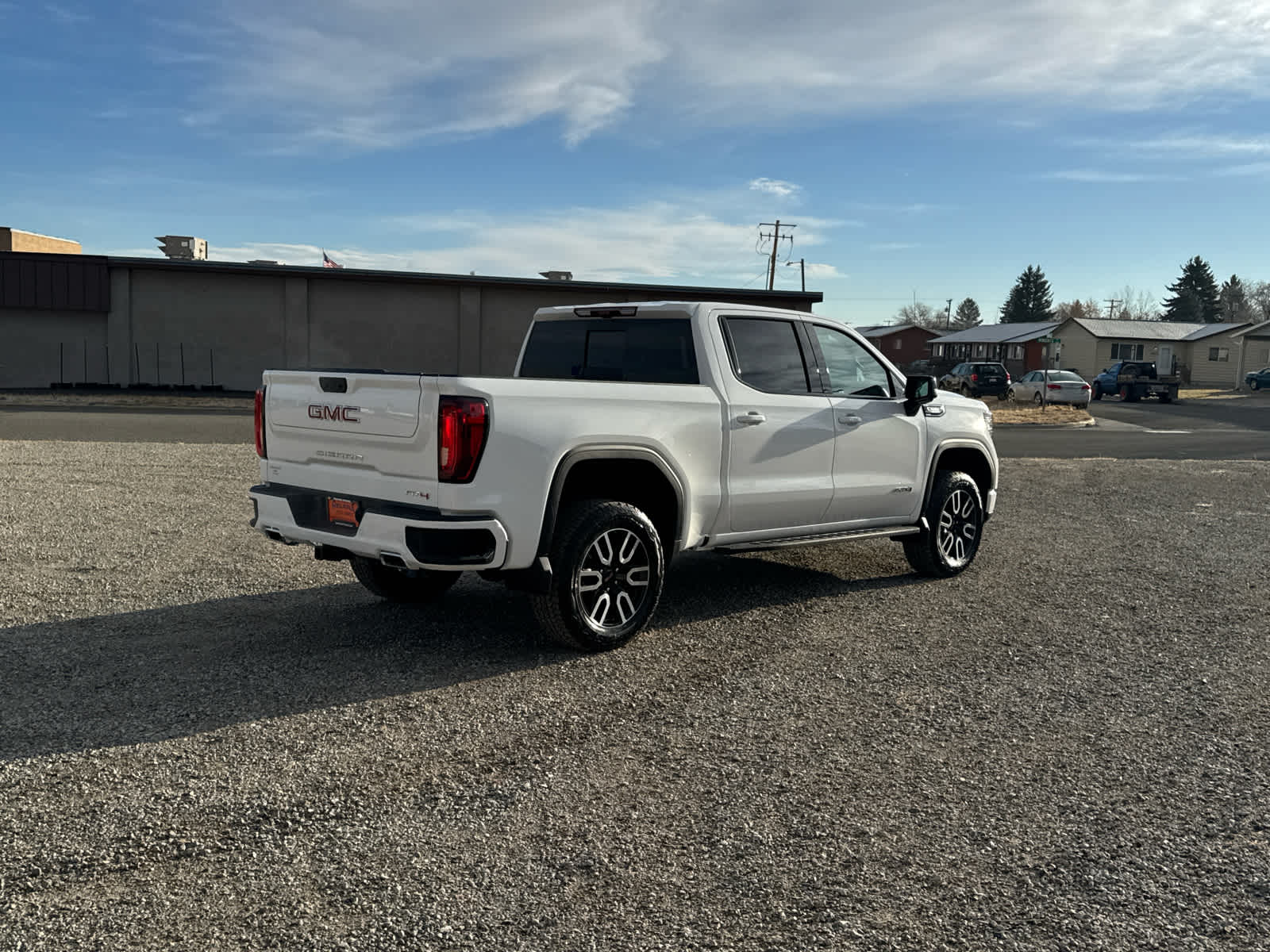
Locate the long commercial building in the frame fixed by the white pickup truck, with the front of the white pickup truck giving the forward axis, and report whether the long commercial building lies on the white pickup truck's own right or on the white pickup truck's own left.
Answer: on the white pickup truck's own left

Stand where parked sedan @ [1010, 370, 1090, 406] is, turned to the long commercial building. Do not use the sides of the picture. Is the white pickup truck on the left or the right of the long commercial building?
left

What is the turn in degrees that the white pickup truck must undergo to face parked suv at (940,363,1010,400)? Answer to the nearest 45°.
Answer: approximately 45° to its left

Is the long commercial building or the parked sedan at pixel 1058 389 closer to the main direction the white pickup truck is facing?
the parked sedan

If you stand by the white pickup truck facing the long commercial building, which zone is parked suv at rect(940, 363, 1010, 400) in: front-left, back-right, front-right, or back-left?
front-right

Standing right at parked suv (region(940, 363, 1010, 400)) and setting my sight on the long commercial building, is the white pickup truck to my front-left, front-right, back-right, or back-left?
front-left

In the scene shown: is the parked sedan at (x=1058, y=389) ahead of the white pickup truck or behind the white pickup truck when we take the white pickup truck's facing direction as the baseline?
ahead

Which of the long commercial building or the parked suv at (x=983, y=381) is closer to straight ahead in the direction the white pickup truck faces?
the parked suv

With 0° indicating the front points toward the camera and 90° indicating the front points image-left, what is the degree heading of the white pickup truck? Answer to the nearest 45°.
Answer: approximately 225°
